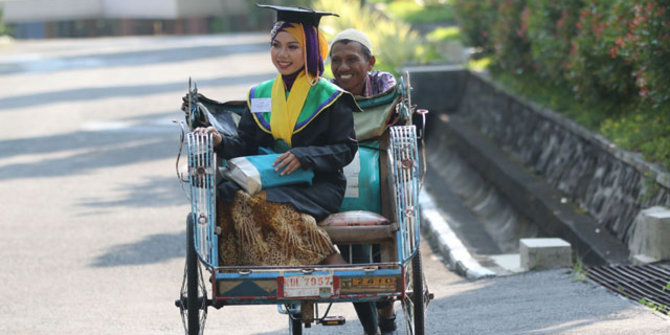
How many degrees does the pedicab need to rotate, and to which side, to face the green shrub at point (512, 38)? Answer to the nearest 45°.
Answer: approximately 180°

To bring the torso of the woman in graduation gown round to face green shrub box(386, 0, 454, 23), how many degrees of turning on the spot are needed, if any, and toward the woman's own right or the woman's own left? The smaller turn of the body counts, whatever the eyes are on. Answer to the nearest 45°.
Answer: approximately 135° to the woman's own right

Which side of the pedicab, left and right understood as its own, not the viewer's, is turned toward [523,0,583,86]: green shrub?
back

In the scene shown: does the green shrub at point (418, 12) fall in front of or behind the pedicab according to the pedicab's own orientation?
behind

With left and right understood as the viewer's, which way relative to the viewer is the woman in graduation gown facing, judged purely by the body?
facing the viewer and to the left of the viewer

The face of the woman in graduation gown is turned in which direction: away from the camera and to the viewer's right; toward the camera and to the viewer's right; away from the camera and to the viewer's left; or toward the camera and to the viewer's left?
toward the camera and to the viewer's left

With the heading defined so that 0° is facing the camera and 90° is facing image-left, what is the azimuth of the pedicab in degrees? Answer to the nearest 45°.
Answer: approximately 0°

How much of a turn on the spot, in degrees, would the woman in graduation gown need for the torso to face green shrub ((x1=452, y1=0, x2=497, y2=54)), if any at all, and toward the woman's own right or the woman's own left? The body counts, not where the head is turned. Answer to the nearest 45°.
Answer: approximately 135° to the woman's own right
